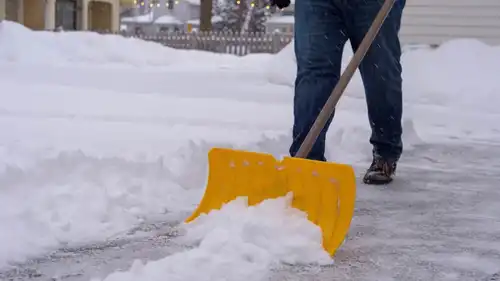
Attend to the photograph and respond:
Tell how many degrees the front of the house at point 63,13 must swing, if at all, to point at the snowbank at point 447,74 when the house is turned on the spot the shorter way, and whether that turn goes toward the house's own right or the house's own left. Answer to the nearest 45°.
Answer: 0° — it already faces it

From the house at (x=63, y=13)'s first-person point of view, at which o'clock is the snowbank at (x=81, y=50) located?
The snowbank is roughly at 12 o'clock from the house.

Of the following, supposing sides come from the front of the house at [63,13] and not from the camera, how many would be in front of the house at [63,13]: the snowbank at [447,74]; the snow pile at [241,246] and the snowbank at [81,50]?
3

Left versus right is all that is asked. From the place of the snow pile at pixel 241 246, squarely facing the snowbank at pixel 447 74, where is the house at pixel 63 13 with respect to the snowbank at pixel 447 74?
left

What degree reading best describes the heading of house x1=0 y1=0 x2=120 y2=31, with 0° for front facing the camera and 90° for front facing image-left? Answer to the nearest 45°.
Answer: approximately 0°

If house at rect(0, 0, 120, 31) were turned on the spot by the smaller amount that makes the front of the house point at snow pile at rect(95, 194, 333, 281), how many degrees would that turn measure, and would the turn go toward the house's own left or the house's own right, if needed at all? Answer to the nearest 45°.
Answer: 0° — it already faces it
